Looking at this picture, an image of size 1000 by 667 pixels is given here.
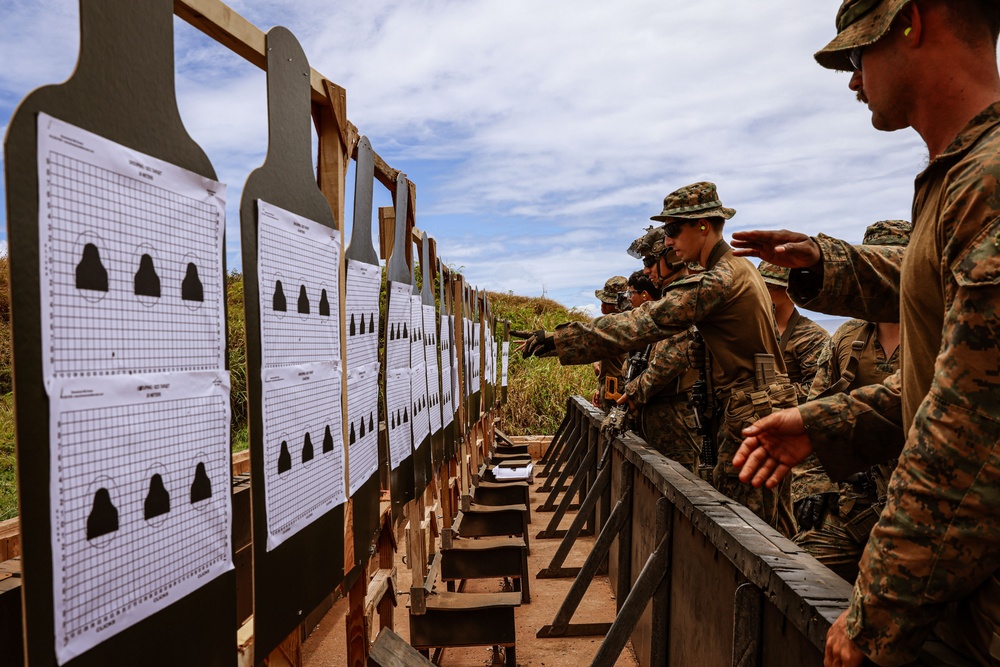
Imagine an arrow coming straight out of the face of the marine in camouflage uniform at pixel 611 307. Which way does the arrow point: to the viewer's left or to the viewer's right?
to the viewer's left

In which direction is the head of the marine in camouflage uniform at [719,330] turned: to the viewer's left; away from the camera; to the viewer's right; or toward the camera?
to the viewer's left

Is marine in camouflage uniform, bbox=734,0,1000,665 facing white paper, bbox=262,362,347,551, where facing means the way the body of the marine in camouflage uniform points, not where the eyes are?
yes

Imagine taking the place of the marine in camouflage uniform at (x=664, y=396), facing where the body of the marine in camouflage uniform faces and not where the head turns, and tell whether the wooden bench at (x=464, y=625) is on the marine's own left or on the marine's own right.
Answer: on the marine's own left

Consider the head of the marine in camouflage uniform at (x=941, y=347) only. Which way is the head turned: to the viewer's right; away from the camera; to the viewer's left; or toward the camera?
to the viewer's left

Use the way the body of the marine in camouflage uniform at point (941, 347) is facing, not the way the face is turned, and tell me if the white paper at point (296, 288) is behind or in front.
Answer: in front

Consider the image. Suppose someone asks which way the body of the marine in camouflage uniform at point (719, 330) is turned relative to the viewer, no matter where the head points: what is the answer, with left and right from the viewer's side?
facing to the left of the viewer

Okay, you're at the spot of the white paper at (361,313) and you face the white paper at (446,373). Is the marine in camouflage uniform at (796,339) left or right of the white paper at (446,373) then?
right

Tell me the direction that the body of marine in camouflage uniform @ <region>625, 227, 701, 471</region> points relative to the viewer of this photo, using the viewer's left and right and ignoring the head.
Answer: facing to the left of the viewer

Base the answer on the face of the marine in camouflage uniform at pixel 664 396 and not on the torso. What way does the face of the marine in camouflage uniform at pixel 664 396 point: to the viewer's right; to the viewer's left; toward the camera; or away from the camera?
to the viewer's left

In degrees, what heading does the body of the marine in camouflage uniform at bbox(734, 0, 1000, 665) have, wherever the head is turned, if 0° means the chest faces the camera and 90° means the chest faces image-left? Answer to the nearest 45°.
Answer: approximately 90°

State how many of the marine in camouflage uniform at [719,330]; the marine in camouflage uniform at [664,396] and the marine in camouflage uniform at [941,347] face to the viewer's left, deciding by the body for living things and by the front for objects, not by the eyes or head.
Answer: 3

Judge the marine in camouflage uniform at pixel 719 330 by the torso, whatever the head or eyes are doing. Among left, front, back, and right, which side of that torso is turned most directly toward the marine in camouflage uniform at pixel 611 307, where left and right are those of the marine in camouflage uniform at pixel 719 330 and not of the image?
right

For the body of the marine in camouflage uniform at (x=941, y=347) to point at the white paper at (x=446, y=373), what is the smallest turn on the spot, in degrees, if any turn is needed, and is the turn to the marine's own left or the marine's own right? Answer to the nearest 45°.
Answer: approximately 45° to the marine's own right
